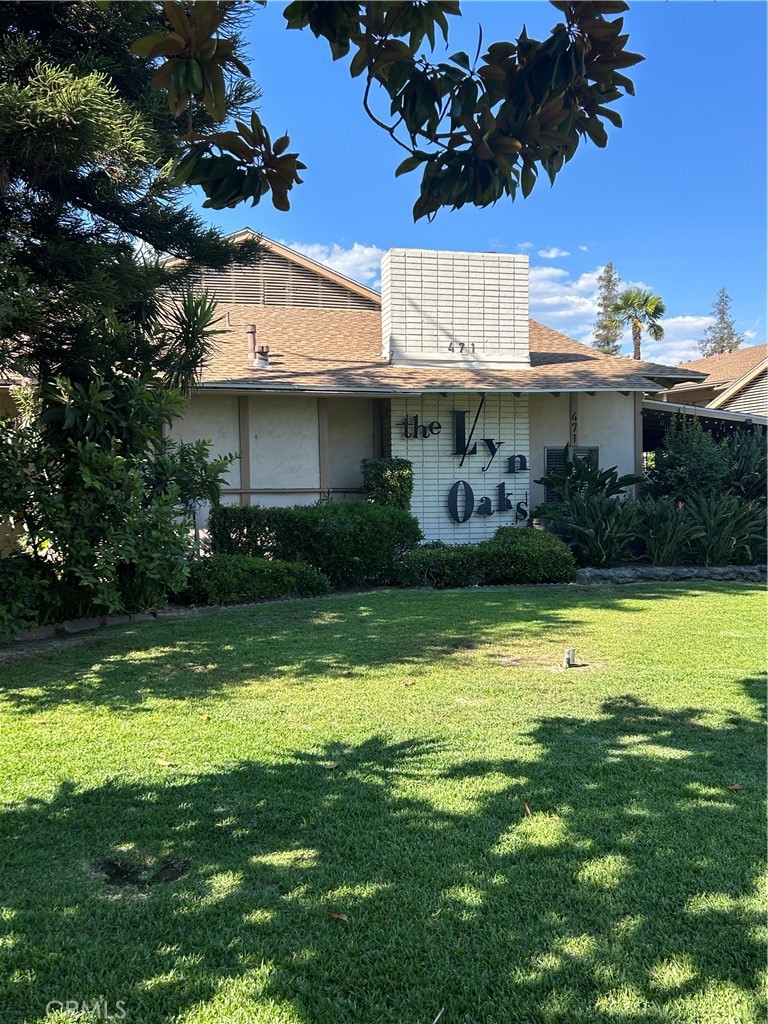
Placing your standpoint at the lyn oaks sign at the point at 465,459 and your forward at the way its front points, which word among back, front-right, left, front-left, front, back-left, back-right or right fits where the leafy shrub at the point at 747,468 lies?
left

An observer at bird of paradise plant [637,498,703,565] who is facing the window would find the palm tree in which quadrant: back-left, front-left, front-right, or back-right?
front-right

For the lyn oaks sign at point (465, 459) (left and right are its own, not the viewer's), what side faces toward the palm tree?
back

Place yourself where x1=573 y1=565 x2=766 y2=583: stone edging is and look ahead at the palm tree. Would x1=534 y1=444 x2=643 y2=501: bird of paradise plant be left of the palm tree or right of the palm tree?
left

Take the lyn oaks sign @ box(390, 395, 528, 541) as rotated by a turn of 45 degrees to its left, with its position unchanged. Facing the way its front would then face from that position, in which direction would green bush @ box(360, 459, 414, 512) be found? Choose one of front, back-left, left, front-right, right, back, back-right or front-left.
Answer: right

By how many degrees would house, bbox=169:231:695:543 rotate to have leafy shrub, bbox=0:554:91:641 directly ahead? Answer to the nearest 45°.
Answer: approximately 45° to its right

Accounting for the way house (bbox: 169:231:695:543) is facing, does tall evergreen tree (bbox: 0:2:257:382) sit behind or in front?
in front

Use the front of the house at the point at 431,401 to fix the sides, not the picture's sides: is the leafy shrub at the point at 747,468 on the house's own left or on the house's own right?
on the house's own left

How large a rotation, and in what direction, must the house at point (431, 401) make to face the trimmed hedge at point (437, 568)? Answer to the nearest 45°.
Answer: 0° — it already faces it

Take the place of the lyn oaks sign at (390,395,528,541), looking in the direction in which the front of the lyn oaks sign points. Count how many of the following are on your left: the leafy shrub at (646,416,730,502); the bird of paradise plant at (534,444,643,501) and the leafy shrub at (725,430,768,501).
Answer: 3

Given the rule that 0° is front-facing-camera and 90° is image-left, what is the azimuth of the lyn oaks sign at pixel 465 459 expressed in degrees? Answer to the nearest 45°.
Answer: approximately 0°

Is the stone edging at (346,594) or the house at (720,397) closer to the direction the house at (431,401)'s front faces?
the stone edging

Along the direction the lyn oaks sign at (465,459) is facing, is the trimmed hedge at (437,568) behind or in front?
in front

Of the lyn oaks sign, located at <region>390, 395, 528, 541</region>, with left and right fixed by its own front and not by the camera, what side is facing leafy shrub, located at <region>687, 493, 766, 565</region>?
left

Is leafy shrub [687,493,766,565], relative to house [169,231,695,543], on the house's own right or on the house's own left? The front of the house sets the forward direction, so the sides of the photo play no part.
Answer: on the house's own left

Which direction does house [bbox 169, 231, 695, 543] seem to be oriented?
toward the camera

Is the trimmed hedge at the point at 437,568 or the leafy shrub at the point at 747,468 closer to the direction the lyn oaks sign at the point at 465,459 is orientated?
the trimmed hedge
